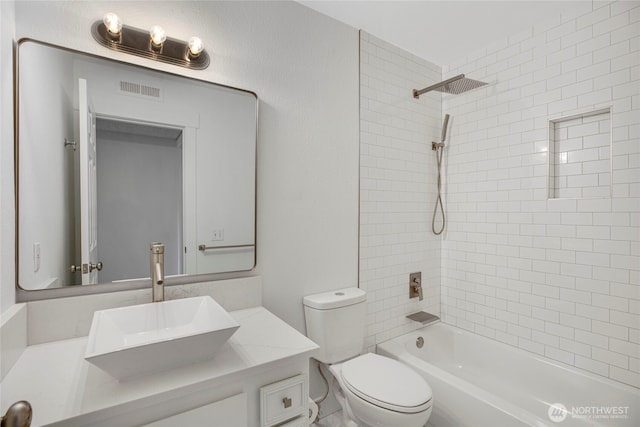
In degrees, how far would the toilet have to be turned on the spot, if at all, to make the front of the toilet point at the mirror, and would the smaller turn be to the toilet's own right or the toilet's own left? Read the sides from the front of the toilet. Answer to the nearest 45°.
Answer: approximately 90° to the toilet's own right

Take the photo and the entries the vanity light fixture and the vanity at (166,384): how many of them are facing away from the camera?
0

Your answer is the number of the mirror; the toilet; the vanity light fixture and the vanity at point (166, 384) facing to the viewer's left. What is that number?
0

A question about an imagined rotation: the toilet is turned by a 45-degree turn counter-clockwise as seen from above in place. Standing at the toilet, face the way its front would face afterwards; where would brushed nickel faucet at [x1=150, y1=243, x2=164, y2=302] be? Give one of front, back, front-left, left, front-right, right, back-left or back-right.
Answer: back-right

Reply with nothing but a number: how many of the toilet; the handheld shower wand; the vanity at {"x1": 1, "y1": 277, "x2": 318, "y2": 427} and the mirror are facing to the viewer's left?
0

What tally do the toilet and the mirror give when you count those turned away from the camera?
0

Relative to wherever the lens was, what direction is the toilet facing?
facing the viewer and to the right of the viewer

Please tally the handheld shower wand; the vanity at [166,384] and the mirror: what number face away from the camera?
0

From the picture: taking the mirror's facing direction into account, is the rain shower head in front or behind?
in front
